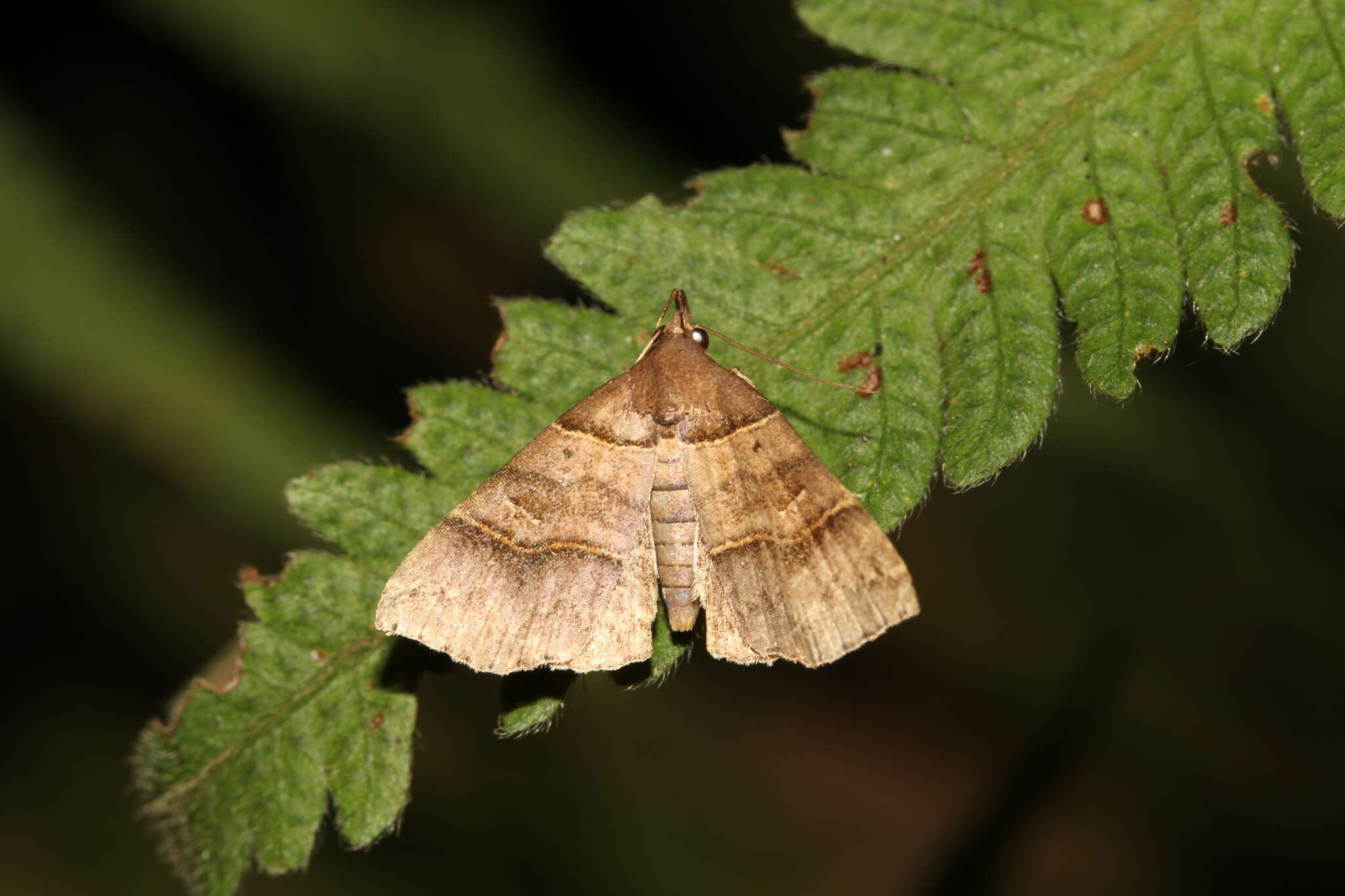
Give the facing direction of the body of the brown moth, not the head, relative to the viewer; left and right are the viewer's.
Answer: facing away from the viewer

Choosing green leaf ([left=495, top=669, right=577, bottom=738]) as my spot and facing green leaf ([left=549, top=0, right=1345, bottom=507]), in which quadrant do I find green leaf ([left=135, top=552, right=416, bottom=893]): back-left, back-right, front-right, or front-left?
back-left
